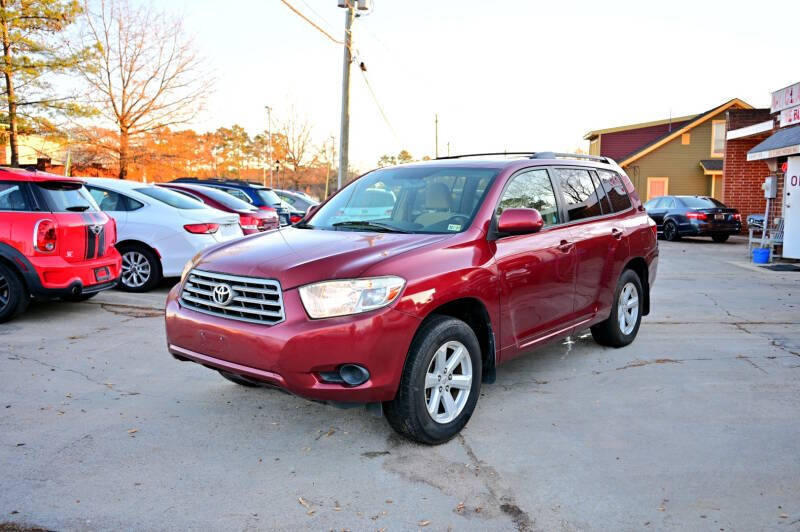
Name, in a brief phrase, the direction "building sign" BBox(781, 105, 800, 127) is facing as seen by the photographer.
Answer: facing the viewer and to the left of the viewer

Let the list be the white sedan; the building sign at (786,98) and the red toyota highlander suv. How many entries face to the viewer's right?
0

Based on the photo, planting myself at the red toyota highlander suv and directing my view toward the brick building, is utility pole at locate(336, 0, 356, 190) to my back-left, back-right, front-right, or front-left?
front-left

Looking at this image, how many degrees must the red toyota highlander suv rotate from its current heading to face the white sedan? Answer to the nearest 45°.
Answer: approximately 90° to its right

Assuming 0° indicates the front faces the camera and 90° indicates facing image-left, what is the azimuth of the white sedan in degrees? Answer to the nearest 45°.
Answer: approximately 135°

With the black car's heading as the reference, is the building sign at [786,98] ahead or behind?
behind

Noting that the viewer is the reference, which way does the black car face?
facing away from the viewer and to the left of the viewer

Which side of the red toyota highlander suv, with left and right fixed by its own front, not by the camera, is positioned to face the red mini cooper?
right

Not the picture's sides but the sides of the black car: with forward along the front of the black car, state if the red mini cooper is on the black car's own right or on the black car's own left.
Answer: on the black car's own left

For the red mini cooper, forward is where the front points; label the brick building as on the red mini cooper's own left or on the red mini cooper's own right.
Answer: on the red mini cooper's own right

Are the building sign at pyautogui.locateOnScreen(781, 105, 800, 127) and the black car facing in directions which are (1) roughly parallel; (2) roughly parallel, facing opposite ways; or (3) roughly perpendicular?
roughly perpendicular

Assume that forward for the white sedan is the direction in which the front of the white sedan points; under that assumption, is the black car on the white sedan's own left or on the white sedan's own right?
on the white sedan's own right

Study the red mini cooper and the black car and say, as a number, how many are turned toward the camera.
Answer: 0

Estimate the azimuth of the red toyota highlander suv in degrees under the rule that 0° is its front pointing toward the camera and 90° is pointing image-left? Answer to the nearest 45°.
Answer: approximately 45°

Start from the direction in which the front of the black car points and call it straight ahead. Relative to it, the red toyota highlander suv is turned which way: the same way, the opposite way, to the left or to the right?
to the left

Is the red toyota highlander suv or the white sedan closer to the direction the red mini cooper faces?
the white sedan
